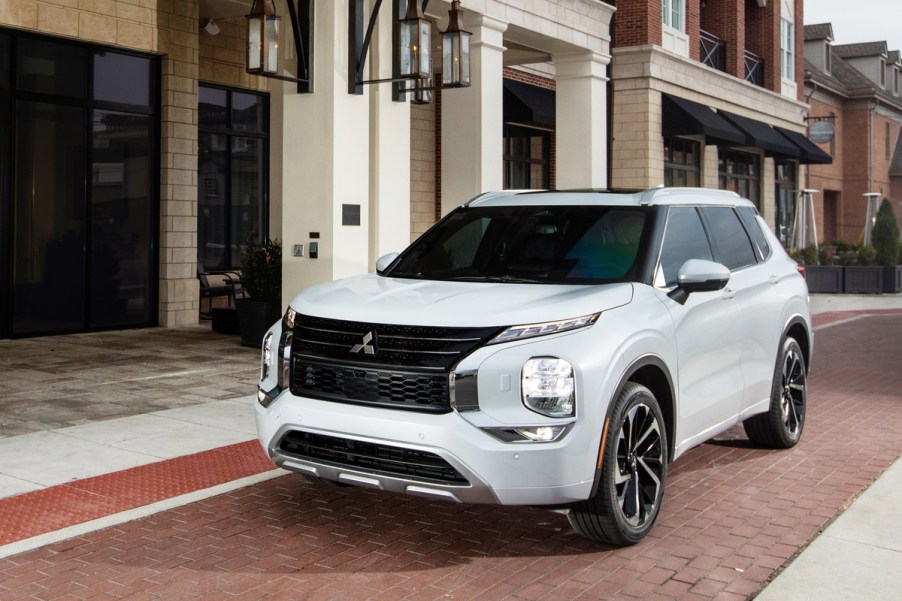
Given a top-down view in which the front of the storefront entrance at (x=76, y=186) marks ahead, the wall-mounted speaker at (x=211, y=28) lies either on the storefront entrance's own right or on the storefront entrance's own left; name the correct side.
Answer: on the storefront entrance's own left

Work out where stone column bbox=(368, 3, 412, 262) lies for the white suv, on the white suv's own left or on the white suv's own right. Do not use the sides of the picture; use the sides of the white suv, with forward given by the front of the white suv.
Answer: on the white suv's own right

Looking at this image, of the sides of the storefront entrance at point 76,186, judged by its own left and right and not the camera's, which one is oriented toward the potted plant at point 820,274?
left

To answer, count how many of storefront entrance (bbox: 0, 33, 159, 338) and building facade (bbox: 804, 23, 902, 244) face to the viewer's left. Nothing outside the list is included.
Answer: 0

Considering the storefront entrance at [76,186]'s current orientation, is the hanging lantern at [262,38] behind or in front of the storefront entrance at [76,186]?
in front

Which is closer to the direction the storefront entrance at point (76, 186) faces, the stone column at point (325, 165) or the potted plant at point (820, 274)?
the stone column

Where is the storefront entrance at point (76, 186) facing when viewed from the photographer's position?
facing the viewer and to the right of the viewer

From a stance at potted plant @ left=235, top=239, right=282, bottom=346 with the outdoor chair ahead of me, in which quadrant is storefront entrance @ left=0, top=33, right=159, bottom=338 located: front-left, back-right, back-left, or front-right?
front-left

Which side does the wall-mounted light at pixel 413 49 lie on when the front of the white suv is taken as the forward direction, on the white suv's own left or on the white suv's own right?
on the white suv's own right

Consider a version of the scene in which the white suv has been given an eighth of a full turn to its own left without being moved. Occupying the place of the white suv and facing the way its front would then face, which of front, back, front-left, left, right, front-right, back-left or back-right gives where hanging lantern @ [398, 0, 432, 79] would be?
back

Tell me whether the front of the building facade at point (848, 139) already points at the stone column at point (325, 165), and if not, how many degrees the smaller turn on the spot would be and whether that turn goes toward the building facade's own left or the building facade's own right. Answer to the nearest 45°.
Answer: approximately 45° to the building facade's own right

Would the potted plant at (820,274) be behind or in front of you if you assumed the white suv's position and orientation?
behind

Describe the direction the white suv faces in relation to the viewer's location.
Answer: facing the viewer and to the left of the viewer
